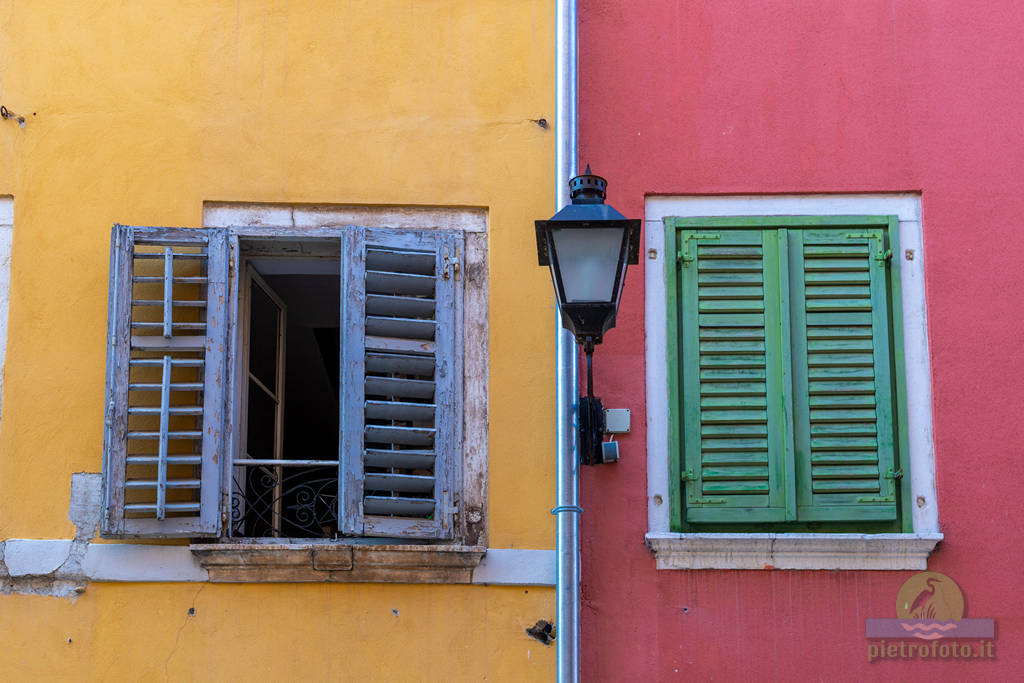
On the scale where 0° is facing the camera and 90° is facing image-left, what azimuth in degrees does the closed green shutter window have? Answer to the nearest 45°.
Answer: approximately 0°

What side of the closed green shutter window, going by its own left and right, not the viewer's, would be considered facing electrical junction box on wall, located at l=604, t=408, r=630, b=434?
right

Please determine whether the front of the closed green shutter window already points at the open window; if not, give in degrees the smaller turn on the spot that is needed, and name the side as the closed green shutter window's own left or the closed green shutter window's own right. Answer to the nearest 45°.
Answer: approximately 90° to the closed green shutter window's own right
